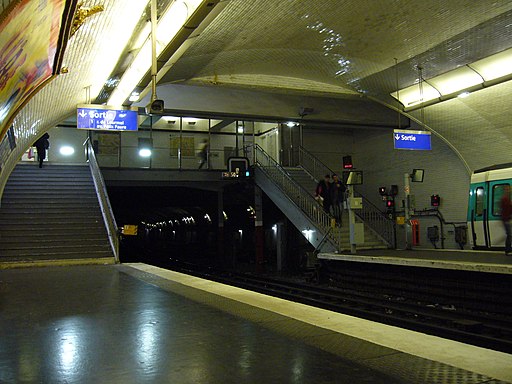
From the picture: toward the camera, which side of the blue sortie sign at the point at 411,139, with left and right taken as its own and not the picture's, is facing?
front

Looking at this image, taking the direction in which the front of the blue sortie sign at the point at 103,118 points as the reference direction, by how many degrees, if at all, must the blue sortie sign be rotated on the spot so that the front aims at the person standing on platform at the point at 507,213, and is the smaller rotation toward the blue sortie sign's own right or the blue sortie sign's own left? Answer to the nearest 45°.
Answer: approximately 90° to the blue sortie sign's own left

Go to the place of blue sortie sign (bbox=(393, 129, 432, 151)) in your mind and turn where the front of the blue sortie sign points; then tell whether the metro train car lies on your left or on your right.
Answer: on your left

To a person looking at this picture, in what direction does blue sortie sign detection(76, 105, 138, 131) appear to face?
facing the viewer

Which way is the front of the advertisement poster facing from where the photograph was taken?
facing the viewer and to the right of the viewer

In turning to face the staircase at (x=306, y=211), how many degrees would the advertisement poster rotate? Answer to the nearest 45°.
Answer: approximately 90° to its left

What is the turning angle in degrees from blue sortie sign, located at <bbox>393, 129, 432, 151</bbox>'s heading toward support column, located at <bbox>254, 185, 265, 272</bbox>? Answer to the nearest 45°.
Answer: approximately 135° to its right

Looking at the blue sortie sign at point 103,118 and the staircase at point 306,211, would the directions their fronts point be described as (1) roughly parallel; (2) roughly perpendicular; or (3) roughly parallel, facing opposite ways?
roughly parallel

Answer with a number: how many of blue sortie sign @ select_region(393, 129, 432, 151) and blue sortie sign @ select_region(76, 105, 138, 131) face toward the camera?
2

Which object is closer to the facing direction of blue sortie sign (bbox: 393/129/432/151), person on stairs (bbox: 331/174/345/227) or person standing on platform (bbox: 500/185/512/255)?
the person standing on platform
